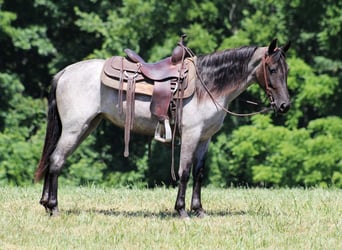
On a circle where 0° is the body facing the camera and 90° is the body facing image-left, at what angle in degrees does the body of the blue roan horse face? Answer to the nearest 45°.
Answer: approximately 270°
